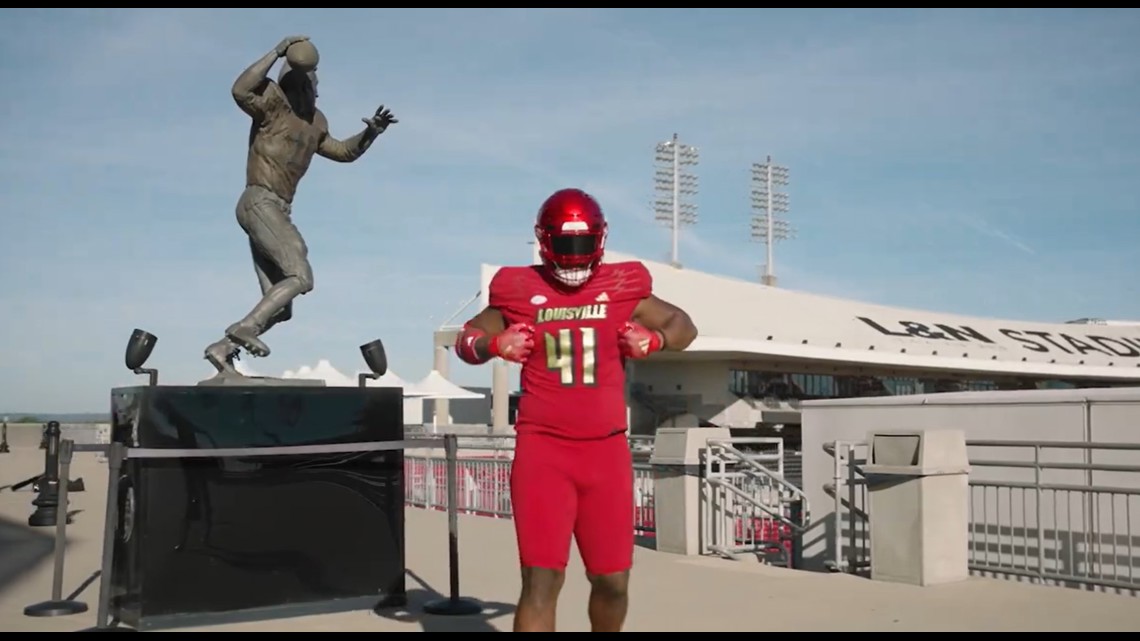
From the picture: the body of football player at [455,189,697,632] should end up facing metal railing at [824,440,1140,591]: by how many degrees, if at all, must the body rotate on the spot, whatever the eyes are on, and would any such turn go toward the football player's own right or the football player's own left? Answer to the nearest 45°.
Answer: approximately 135° to the football player's own left

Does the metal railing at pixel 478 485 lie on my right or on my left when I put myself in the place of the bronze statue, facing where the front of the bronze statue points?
on my left

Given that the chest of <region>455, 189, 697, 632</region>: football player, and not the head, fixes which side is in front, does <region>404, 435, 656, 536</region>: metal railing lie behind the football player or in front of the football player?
behind

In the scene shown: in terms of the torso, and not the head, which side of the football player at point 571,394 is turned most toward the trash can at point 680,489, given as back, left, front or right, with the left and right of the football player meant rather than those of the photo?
back

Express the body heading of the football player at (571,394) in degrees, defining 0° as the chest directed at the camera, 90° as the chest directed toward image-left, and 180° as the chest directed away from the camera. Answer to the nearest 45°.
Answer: approximately 0°

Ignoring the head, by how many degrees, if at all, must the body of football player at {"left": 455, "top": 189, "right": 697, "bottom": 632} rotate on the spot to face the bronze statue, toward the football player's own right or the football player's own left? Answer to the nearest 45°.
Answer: approximately 135° to the football player's own right

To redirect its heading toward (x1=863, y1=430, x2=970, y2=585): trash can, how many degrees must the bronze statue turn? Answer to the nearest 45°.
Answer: approximately 45° to its left
